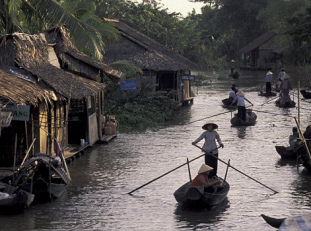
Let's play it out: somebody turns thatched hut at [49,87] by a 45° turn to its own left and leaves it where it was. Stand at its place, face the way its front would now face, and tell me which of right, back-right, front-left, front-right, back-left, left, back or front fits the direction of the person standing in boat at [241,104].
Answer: front-left

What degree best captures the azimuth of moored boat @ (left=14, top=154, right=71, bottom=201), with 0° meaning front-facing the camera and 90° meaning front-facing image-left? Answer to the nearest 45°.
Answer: approximately 0°

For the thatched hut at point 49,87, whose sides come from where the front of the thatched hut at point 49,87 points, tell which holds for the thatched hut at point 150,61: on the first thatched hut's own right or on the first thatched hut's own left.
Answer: on the first thatched hut's own left

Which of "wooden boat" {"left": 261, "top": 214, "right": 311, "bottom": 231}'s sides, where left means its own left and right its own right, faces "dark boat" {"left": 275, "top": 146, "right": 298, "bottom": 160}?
right

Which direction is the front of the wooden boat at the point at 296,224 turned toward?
to the viewer's left

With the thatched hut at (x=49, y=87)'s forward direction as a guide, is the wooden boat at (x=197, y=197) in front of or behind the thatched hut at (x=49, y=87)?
in front

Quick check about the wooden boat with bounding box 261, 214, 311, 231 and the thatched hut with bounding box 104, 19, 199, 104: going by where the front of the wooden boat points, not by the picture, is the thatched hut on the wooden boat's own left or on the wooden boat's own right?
on the wooden boat's own right
